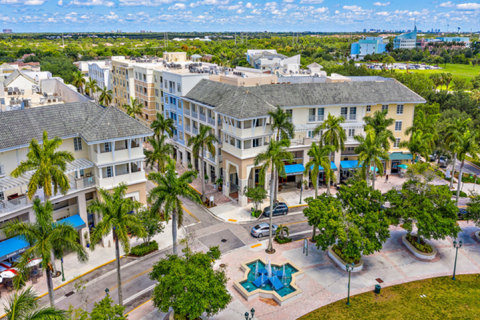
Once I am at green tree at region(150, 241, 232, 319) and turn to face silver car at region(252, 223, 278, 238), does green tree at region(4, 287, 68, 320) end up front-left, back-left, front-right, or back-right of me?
back-left

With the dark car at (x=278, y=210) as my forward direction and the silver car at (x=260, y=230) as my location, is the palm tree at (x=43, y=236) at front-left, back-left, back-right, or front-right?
back-left

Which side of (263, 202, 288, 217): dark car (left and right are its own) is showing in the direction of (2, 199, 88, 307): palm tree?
front

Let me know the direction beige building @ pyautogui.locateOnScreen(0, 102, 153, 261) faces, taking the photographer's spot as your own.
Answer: facing the viewer and to the right of the viewer

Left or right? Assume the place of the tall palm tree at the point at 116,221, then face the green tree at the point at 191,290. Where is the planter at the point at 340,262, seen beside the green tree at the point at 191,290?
left

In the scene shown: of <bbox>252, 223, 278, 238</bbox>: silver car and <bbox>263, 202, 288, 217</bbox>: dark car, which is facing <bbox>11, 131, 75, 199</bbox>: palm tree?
the dark car

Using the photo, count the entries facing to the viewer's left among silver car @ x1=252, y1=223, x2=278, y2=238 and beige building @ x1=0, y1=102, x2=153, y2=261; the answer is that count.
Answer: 0

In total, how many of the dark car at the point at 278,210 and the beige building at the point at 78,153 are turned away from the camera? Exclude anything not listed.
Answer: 0

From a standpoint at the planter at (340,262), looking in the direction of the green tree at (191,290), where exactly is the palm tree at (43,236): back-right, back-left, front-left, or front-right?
front-right

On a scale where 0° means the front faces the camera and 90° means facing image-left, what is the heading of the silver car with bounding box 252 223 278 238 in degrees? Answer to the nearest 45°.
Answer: approximately 225°

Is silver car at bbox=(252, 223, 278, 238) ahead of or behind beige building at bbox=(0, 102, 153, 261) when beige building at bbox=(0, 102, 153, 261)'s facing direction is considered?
ahead

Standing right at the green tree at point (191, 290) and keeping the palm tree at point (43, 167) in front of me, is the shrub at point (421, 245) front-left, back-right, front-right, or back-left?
back-right

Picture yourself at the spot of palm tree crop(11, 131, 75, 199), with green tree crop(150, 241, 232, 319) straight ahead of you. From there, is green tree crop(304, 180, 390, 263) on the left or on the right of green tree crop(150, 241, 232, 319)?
left

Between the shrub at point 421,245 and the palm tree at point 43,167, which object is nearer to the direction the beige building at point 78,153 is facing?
the shrub

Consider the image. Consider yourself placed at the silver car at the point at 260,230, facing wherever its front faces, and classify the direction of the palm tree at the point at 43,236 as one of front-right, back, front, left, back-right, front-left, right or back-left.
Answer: back

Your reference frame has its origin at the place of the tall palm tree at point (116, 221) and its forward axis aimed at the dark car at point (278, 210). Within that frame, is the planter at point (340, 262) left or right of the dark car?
right

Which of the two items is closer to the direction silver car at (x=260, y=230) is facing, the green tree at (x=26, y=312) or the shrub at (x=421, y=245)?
the shrub

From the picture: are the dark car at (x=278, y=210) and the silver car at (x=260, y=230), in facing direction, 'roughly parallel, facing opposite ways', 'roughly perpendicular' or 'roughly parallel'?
roughly parallel, facing opposite ways

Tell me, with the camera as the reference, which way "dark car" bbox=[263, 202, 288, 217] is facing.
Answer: facing the viewer and to the left of the viewer

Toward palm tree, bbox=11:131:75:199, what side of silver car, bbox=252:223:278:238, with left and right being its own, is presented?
back

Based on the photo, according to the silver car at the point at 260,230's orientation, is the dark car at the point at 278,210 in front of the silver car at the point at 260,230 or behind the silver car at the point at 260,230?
in front
